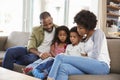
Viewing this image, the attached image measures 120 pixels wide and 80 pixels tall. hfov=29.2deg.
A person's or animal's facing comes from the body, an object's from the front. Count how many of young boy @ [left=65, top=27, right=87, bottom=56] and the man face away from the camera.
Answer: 0

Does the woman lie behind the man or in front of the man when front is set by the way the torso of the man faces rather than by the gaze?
in front

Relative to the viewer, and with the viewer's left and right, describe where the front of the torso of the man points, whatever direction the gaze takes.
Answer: facing the viewer and to the right of the viewer

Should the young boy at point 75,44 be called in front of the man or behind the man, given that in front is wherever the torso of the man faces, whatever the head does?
in front

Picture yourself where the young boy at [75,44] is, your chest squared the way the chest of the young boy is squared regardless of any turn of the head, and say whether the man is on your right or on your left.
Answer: on your right

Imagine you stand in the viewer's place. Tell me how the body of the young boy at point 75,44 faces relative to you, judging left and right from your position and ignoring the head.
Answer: facing the viewer and to the left of the viewer
